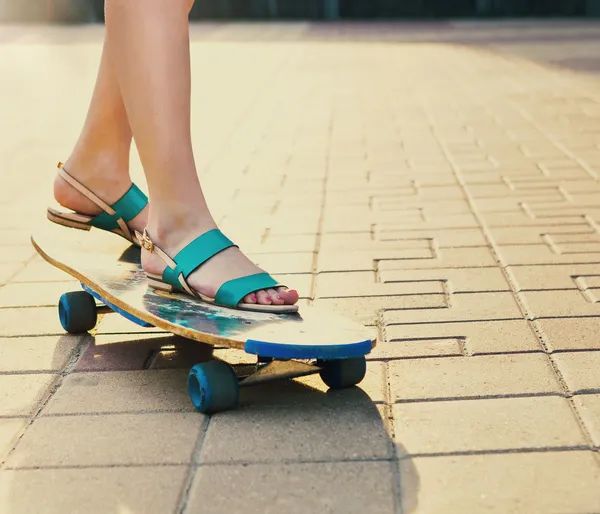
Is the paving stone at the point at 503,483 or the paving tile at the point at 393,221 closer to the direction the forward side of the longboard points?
the paving stone

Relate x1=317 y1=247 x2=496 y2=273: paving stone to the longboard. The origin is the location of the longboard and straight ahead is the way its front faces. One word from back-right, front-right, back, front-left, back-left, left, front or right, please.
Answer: left

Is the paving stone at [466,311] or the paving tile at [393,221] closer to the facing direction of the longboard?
the paving stone

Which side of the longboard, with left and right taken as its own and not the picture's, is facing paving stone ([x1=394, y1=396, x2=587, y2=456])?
front

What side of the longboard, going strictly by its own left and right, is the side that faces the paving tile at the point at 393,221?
left

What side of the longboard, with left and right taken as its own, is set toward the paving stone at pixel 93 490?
right

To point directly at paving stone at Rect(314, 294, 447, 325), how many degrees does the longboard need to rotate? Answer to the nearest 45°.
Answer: approximately 90° to its left
